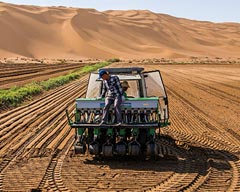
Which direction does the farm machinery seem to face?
away from the camera
